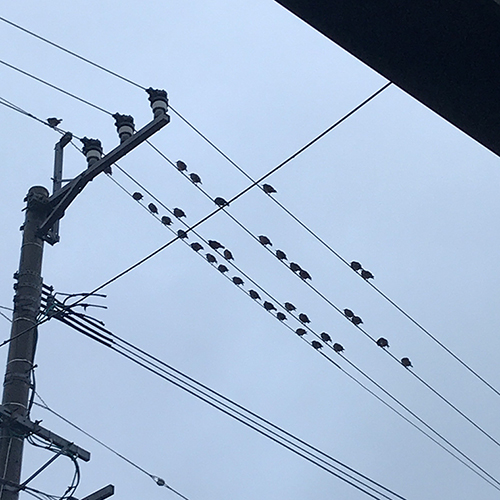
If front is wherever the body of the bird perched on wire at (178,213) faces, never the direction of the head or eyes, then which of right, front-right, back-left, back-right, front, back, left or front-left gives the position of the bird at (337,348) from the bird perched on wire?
back

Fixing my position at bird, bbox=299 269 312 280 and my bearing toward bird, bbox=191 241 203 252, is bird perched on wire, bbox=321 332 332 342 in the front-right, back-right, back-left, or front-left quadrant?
back-right
